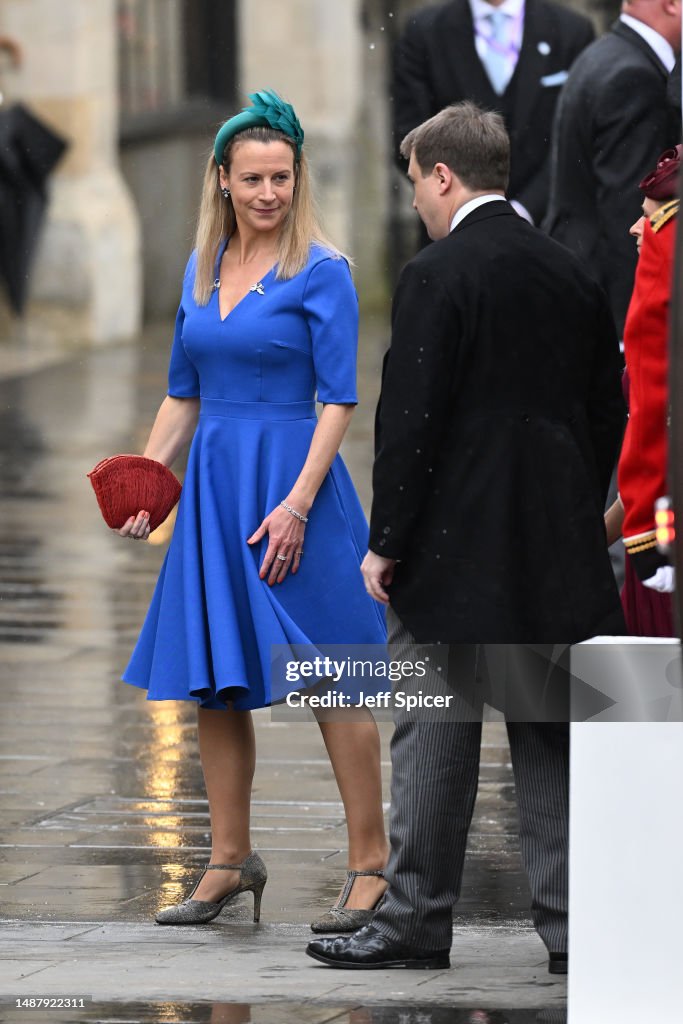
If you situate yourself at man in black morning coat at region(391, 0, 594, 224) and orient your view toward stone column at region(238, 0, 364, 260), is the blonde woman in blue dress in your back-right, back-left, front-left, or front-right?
back-left

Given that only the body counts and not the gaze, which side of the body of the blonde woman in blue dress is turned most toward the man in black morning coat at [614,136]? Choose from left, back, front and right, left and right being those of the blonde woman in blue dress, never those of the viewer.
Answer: back

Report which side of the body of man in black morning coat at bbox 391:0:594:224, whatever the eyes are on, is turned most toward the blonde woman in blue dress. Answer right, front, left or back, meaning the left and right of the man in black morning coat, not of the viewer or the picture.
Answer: front

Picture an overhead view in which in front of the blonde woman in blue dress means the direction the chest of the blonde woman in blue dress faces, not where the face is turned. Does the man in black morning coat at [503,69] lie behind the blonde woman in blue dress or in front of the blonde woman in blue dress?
behind

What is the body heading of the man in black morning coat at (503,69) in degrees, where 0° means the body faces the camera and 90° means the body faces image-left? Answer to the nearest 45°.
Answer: approximately 0°

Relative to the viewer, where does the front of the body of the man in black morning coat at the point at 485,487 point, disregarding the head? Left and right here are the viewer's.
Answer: facing away from the viewer and to the left of the viewer

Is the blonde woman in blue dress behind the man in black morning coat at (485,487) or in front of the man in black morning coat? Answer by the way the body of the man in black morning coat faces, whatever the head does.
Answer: in front

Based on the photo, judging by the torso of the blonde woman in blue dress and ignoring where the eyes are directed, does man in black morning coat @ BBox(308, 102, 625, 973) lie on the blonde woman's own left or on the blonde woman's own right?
on the blonde woman's own left

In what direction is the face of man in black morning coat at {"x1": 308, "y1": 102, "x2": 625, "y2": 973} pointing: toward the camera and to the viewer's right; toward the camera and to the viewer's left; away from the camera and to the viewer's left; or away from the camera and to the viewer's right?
away from the camera and to the viewer's left

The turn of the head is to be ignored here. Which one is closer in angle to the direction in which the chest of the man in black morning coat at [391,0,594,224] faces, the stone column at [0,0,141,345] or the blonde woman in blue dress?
the blonde woman in blue dress

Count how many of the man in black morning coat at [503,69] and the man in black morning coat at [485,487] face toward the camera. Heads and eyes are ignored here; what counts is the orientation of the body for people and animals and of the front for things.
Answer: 1
